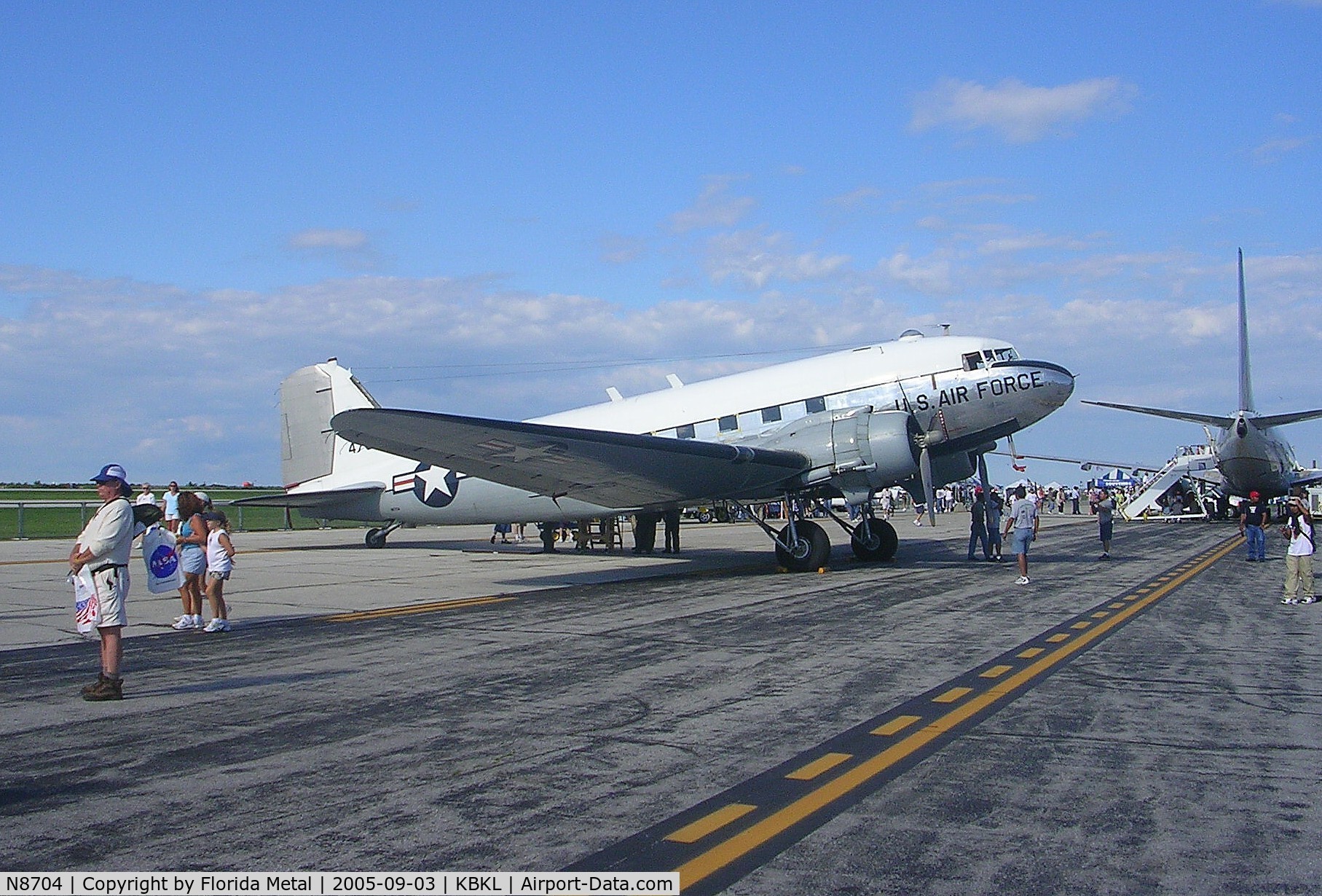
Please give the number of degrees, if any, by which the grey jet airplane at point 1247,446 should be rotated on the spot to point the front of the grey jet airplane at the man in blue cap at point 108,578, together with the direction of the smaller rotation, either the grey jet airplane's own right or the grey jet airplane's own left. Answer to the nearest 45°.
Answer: approximately 180°

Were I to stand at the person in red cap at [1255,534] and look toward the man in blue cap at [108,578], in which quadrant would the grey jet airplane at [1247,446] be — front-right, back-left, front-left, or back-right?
back-right

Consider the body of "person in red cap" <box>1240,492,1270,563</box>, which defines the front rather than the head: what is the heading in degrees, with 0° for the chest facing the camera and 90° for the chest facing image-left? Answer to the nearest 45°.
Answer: approximately 0°

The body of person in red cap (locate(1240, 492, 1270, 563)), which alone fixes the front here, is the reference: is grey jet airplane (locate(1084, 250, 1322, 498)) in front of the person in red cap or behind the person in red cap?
behind

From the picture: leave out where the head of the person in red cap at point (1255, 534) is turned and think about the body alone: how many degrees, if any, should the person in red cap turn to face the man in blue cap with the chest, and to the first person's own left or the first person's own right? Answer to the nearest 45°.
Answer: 0° — they already face them

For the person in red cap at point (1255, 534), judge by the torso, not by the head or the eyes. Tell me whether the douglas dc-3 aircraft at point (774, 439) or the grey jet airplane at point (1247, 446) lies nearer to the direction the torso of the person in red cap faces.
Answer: the douglas dc-3 aircraft
